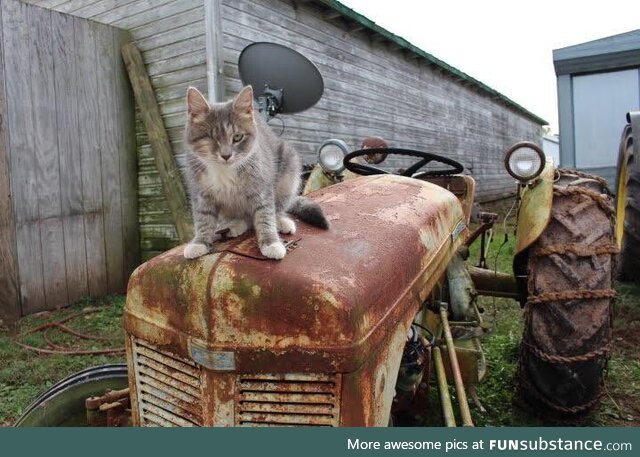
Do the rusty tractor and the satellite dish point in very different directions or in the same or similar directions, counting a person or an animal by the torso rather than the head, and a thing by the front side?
very different directions

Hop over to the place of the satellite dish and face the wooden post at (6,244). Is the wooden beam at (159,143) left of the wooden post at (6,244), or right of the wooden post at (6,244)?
right

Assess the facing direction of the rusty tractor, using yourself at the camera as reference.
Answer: facing the viewer and to the left of the viewer

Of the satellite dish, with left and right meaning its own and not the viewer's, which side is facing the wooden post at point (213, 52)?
left

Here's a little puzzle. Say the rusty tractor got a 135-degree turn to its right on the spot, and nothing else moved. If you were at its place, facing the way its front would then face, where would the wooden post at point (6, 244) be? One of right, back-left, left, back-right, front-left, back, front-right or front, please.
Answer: front-left

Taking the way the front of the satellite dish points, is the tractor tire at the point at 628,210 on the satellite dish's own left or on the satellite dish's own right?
on the satellite dish's own right

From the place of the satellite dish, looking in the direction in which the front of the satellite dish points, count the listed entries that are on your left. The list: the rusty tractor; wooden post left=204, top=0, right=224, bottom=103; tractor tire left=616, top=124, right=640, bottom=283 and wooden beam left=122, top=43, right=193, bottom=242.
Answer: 2

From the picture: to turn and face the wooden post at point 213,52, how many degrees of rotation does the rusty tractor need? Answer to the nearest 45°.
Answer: approximately 135° to its right

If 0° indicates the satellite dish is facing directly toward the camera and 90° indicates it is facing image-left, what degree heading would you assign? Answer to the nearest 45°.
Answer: approximately 225°
